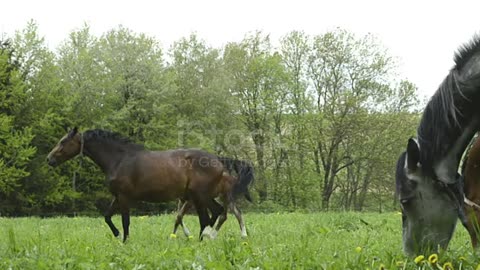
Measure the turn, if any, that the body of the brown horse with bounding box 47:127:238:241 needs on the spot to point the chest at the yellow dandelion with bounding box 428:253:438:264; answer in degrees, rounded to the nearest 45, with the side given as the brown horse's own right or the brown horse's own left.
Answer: approximately 90° to the brown horse's own left

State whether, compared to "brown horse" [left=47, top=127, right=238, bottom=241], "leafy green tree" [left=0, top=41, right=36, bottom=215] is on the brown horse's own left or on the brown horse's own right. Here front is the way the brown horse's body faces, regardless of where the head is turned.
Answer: on the brown horse's own right

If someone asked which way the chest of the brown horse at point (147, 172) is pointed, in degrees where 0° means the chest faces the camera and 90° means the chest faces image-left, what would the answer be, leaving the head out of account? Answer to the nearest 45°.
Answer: approximately 90°

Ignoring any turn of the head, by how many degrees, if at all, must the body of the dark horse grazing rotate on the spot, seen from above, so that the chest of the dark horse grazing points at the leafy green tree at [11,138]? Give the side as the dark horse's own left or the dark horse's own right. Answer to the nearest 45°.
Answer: approximately 45° to the dark horse's own right

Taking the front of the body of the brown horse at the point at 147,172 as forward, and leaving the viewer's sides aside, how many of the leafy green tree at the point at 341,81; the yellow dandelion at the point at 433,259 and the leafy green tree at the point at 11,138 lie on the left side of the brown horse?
1

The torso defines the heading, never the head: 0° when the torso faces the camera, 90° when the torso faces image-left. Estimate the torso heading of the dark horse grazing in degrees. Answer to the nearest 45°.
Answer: approximately 90°

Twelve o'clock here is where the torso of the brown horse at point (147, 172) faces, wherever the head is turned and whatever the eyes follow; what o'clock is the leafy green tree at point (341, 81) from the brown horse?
The leafy green tree is roughly at 4 o'clock from the brown horse.

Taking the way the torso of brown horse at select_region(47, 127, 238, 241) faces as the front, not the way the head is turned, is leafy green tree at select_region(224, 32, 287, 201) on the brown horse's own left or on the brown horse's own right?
on the brown horse's own right
